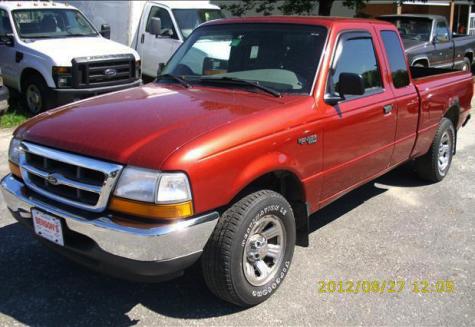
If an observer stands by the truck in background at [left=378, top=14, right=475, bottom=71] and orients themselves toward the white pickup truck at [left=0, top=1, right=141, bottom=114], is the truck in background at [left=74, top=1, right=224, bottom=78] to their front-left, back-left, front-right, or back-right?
front-right

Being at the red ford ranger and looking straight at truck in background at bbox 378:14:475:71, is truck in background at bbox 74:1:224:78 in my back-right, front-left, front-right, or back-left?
front-left

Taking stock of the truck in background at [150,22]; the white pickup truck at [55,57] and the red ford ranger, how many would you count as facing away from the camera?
0

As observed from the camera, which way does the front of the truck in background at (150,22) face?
facing the viewer and to the right of the viewer

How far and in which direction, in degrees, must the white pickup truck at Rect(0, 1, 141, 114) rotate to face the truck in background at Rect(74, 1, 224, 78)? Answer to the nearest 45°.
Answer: approximately 90° to its left

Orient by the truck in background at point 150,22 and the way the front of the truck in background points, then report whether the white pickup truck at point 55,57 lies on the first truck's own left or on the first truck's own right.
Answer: on the first truck's own right

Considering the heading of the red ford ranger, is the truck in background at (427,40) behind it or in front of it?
behind

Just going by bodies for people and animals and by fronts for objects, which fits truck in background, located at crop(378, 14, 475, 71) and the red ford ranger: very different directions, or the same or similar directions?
same or similar directions

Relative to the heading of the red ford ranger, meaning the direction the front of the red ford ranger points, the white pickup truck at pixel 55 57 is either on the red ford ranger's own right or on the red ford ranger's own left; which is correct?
on the red ford ranger's own right

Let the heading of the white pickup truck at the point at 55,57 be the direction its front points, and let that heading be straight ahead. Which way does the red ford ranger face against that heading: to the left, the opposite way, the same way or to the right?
to the right

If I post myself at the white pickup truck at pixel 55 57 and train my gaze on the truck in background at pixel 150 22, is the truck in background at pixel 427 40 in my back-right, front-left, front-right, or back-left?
front-right

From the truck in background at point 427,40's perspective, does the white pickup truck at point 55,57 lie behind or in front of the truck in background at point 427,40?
in front

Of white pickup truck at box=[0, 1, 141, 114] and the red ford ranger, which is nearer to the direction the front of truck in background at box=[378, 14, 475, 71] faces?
the white pickup truck

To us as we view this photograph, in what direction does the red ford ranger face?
facing the viewer and to the left of the viewer

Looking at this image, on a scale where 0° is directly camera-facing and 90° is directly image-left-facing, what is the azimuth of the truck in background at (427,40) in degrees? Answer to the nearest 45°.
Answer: approximately 45°

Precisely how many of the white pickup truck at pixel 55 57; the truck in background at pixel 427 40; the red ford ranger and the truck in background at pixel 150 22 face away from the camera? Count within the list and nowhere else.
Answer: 0

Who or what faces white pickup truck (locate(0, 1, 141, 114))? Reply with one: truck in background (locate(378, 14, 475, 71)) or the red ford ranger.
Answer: the truck in background
